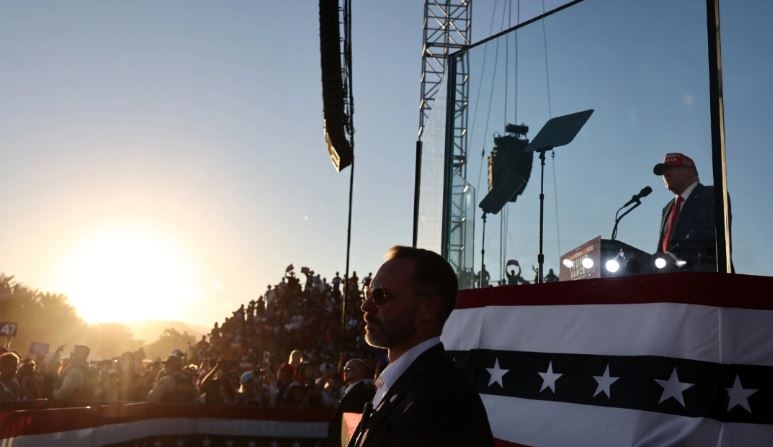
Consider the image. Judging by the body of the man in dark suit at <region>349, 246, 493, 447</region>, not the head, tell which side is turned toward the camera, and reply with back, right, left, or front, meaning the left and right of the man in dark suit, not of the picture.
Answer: left

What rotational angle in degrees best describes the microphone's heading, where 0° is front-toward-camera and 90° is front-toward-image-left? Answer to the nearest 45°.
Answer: approximately 270°

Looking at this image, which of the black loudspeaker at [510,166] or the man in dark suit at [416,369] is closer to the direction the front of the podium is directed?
the man in dark suit

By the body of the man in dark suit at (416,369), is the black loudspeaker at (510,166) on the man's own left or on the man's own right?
on the man's own right

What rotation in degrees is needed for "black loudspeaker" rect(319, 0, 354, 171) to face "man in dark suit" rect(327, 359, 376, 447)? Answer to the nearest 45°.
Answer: approximately 90° to its left

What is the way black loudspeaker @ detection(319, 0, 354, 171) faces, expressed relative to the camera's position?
facing to the left of the viewer

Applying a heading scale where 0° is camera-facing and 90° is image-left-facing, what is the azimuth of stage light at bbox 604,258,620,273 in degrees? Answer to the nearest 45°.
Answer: approximately 0°
